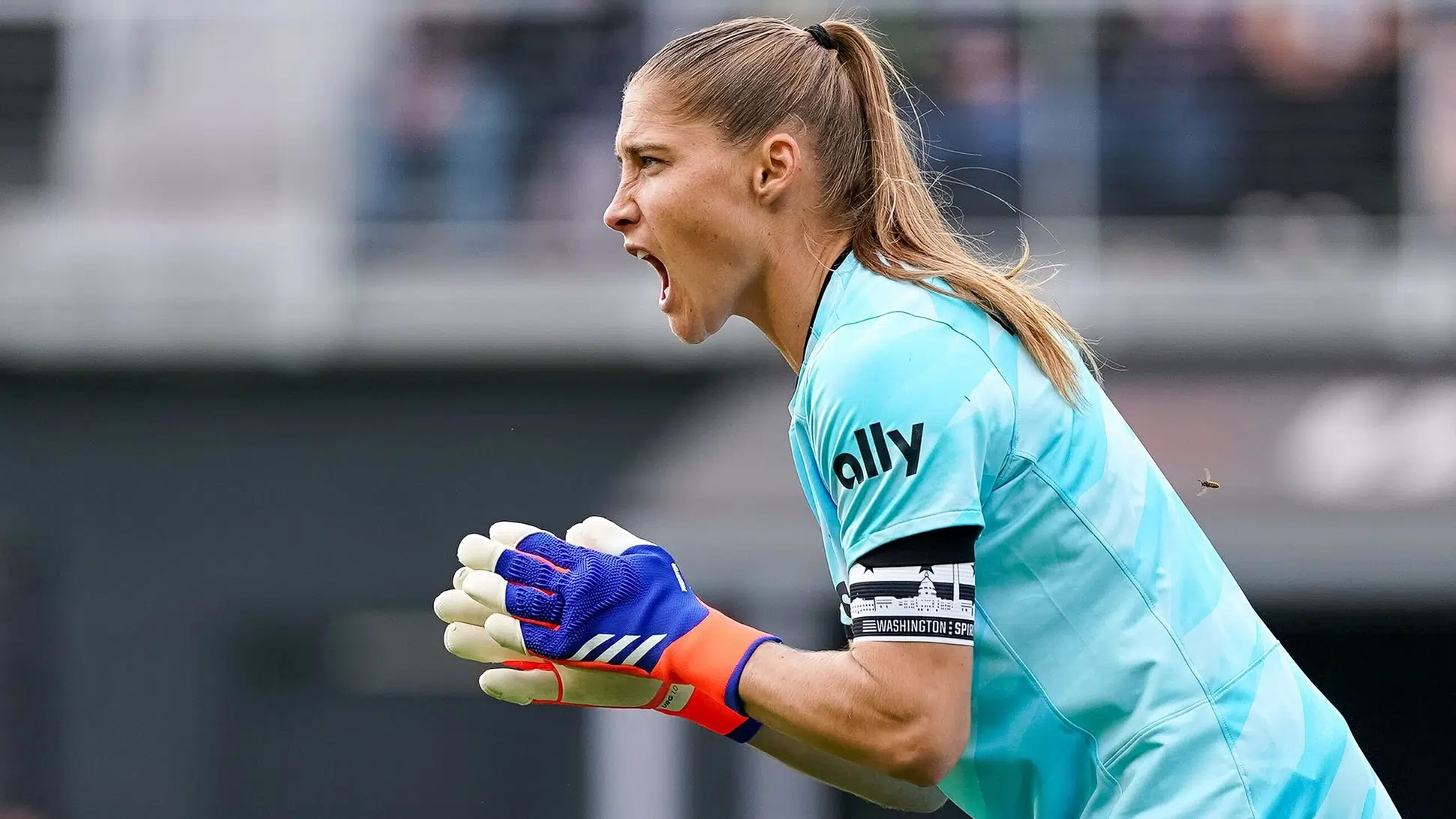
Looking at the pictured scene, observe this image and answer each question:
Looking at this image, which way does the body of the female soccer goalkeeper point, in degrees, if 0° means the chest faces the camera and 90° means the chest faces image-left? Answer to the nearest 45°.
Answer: approximately 90°

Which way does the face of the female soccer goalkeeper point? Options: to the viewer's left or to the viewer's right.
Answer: to the viewer's left
